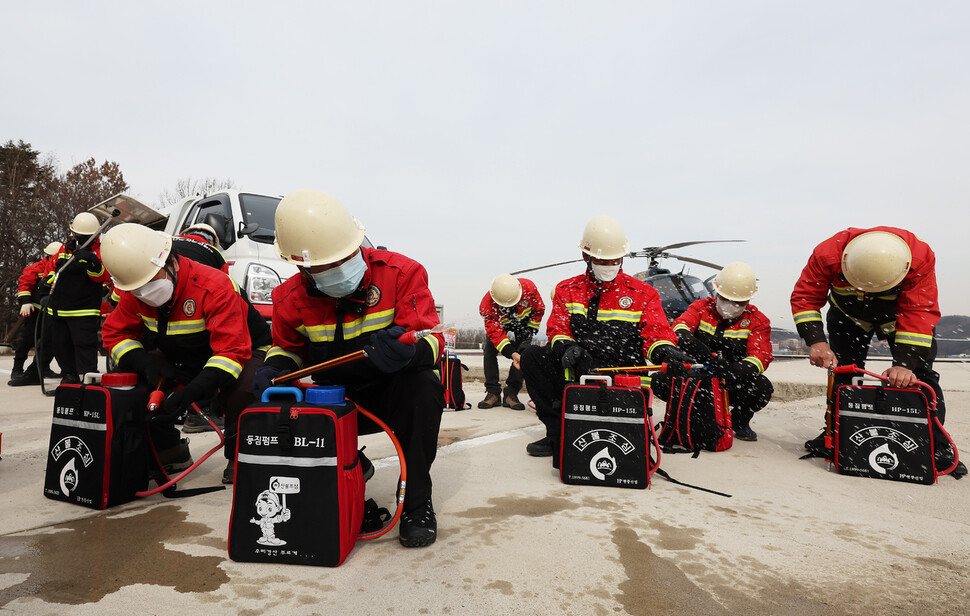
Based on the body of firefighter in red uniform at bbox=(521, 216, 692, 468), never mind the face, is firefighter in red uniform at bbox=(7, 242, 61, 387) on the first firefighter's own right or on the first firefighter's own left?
on the first firefighter's own right

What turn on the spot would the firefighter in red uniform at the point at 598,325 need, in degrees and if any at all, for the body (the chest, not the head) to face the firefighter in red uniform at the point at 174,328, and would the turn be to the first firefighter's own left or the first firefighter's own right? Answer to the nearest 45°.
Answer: approximately 45° to the first firefighter's own right

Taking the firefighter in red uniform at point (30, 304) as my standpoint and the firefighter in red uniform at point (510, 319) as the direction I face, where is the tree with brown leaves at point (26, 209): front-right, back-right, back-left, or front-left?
back-left

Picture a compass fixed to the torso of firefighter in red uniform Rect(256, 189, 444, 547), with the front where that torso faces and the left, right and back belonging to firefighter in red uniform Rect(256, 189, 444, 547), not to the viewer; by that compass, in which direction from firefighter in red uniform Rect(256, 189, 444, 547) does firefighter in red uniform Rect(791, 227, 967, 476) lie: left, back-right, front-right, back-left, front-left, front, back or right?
left

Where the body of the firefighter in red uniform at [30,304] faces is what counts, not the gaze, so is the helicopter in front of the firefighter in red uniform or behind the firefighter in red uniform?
in front

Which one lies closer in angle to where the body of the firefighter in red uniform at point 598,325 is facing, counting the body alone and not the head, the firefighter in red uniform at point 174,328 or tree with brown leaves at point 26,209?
the firefighter in red uniform

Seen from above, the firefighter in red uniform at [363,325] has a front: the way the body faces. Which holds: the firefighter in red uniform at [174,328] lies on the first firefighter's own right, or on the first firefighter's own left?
on the first firefighter's own right

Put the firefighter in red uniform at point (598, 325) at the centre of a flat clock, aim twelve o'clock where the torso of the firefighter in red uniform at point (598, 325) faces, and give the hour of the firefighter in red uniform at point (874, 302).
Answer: the firefighter in red uniform at point (874, 302) is roughly at 9 o'clock from the firefighter in red uniform at point (598, 325).

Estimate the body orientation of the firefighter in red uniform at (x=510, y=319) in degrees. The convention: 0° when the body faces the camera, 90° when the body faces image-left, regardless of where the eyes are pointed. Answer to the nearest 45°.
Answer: approximately 0°

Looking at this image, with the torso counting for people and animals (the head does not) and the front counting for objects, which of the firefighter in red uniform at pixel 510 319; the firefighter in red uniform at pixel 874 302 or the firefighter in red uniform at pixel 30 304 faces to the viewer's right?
the firefighter in red uniform at pixel 30 304
